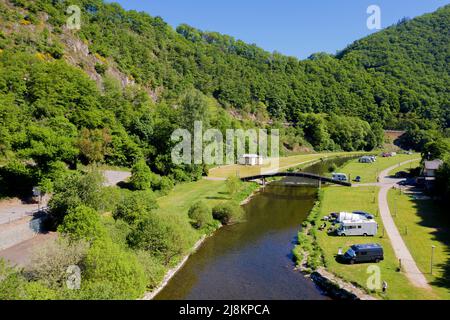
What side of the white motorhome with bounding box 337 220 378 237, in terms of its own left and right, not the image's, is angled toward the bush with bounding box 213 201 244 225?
front

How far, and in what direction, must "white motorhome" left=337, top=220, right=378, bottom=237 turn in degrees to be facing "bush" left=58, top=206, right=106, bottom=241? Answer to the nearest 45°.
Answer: approximately 45° to its left

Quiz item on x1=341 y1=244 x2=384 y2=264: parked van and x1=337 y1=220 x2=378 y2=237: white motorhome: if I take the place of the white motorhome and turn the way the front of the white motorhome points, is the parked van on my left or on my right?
on my left

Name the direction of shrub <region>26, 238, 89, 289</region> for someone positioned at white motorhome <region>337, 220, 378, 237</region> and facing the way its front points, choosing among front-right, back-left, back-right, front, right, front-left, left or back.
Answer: front-left

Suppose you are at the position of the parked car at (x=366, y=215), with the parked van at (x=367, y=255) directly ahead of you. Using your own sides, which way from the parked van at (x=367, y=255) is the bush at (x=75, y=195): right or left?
right

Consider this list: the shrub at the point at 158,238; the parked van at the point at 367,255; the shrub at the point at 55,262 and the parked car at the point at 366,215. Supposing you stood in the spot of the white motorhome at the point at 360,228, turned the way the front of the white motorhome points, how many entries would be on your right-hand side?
1

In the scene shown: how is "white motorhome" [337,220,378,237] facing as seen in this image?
to the viewer's left
